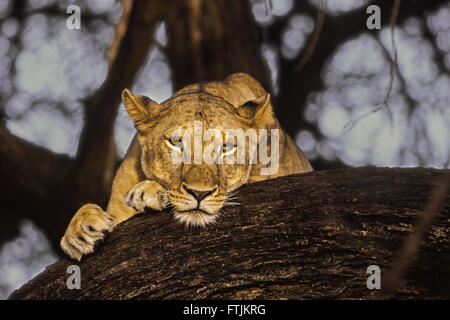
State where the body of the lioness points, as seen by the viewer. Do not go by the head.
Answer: toward the camera
